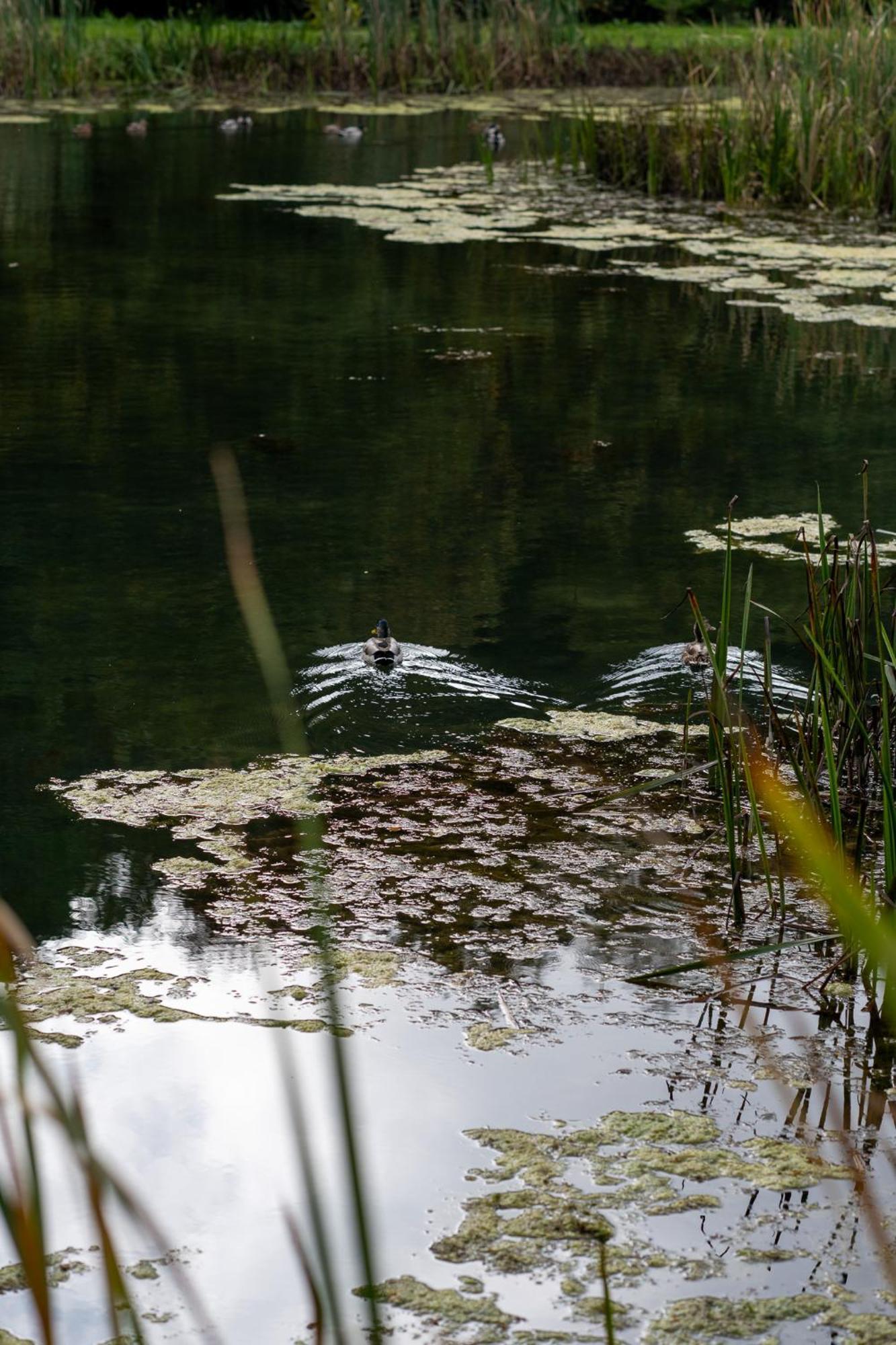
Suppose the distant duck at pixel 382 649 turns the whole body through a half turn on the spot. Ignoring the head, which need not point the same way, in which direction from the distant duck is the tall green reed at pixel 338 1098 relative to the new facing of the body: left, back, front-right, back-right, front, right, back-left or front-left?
front

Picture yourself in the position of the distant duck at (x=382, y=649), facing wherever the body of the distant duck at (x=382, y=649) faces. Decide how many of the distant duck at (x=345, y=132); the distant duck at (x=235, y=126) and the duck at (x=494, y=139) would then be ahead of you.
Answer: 3

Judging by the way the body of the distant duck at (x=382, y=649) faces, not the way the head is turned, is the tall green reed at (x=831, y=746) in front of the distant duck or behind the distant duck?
behind

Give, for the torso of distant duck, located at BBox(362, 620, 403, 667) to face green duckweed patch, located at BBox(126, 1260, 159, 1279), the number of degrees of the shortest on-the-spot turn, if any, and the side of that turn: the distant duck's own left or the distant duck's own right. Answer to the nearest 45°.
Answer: approximately 180°

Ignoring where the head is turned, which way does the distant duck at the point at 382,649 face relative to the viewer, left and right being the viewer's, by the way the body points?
facing away from the viewer

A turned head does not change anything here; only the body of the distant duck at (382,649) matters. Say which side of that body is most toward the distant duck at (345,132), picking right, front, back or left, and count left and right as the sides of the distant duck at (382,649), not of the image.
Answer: front

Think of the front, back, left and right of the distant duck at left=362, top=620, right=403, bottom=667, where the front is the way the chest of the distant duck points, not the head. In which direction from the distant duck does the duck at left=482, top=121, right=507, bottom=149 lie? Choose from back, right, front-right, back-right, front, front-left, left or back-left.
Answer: front

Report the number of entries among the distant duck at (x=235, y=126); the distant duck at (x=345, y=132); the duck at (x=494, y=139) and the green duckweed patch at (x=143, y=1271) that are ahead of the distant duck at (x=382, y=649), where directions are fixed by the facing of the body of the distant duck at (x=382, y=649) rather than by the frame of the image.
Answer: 3

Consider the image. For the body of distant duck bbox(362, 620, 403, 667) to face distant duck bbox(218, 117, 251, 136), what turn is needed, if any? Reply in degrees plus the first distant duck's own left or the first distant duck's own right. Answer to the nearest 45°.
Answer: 0° — it already faces it
